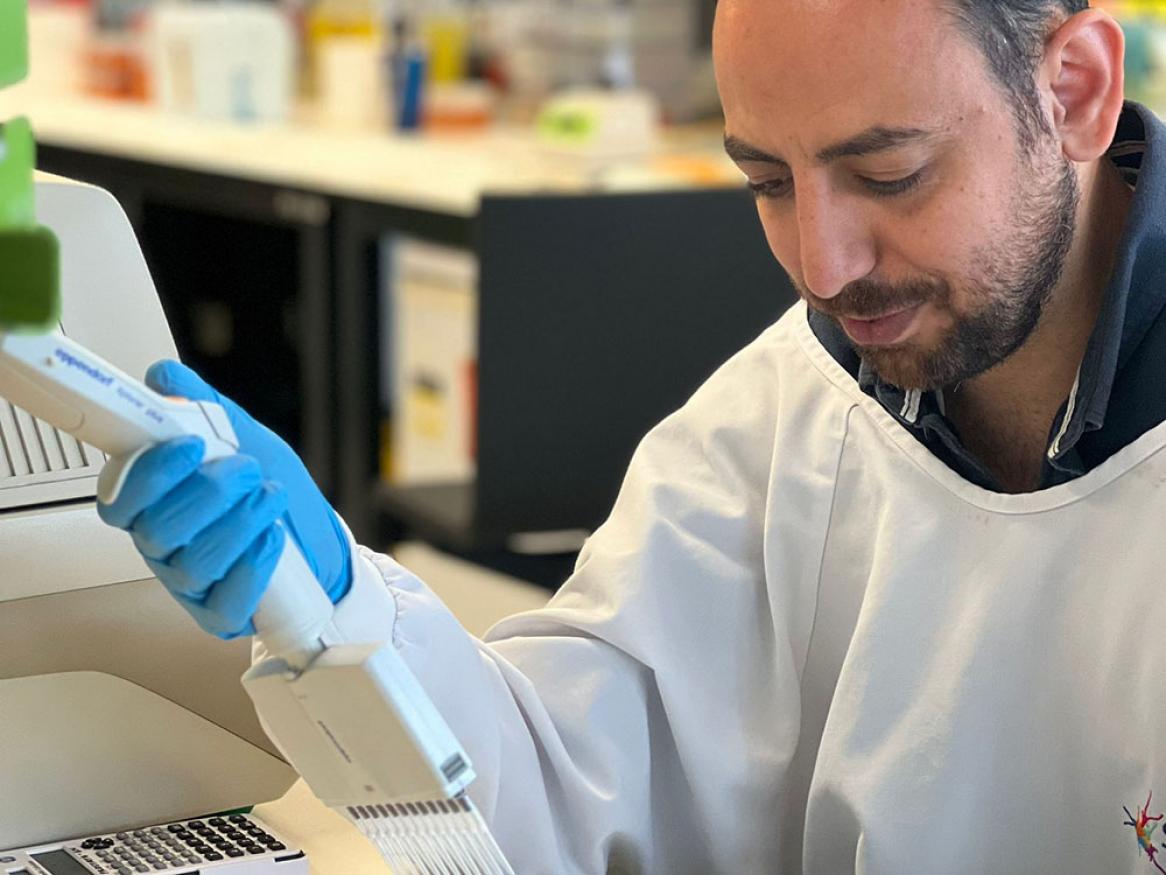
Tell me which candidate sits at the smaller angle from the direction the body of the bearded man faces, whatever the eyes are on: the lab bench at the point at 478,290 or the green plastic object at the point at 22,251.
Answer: the green plastic object

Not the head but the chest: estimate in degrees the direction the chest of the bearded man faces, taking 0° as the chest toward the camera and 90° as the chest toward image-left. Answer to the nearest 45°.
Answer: approximately 45°

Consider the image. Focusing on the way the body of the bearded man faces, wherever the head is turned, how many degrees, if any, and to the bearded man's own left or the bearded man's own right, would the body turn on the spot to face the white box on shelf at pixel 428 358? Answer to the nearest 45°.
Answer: approximately 135° to the bearded man's own right

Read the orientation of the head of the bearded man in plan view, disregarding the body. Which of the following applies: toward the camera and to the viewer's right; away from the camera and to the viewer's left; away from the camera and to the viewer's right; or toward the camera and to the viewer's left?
toward the camera and to the viewer's left

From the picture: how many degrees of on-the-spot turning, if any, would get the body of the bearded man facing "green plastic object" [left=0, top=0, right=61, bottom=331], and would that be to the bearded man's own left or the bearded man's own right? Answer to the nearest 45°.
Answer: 0° — they already face it

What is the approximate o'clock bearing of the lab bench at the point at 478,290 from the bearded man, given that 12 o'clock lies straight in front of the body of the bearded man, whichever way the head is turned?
The lab bench is roughly at 4 o'clock from the bearded man.

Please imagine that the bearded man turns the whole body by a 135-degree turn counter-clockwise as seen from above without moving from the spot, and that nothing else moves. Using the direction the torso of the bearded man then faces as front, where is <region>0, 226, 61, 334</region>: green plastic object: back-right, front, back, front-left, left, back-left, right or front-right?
back-right

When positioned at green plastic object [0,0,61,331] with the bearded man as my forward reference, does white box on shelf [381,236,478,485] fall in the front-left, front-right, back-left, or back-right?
front-left
